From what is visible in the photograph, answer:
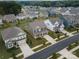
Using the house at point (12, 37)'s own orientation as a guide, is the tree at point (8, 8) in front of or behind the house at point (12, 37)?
behind

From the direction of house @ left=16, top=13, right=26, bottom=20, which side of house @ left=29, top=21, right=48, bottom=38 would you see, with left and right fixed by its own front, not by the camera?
back

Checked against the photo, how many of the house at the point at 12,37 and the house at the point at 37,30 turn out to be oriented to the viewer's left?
0

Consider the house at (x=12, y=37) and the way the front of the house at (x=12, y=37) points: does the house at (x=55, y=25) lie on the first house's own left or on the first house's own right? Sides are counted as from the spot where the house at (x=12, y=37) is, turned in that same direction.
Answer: on the first house's own left

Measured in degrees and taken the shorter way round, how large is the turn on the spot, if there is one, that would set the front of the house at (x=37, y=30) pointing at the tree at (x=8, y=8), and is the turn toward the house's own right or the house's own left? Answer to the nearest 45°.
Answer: approximately 180°

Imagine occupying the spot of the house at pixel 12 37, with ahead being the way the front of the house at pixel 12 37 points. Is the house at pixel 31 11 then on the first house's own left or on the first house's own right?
on the first house's own left

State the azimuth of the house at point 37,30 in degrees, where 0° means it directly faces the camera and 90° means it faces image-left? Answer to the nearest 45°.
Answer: approximately 315°

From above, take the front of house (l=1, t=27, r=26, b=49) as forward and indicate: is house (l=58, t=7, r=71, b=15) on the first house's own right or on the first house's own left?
on the first house's own left

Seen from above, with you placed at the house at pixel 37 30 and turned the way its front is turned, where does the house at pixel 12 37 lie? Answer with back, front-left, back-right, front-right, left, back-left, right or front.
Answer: right

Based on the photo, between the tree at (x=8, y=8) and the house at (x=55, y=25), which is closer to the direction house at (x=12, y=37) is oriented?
the house
